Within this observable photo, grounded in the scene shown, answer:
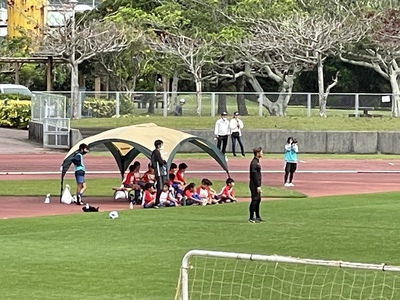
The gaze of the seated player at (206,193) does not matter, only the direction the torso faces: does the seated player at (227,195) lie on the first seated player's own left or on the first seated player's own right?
on the first seated player's own left

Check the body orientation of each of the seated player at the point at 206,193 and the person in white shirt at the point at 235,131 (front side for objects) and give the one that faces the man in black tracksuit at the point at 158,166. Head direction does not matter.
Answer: the person in white shirt

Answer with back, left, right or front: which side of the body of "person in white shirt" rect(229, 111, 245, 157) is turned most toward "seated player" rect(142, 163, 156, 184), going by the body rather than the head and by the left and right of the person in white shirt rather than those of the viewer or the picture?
front

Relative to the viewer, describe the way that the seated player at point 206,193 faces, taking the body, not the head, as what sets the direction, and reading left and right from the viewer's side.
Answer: facing the viewer and to the right of the viewer

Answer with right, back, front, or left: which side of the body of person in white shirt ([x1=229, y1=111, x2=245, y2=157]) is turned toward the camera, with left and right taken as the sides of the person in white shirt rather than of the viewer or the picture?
front

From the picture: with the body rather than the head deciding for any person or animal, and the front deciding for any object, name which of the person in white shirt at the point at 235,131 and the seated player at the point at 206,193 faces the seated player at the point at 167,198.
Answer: the person in white shirt

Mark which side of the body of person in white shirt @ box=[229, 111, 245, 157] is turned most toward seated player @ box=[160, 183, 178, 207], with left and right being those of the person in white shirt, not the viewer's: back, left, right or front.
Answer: front

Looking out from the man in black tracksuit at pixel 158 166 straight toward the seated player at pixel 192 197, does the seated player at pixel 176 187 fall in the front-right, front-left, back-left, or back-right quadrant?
front-left

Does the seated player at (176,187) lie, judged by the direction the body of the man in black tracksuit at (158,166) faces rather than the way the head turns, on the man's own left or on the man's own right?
on the man's own left

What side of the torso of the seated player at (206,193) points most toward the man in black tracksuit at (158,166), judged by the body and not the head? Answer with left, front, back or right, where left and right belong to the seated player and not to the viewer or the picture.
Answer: right

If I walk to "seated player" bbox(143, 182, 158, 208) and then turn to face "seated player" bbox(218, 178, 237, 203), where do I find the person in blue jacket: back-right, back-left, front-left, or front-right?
front-left

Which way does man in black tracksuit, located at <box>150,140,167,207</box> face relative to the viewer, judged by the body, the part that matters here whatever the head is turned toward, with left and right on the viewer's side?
facing to the right of the viewer

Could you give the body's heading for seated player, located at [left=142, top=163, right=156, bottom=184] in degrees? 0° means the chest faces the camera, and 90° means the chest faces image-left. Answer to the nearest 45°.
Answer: approximately 315°

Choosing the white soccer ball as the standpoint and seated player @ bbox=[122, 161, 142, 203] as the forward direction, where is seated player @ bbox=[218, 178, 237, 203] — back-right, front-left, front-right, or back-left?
front-right

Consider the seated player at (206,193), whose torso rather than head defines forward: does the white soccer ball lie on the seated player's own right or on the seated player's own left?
on the seated player's own right

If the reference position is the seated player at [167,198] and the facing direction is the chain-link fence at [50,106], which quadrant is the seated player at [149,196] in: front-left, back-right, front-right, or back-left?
front-left
